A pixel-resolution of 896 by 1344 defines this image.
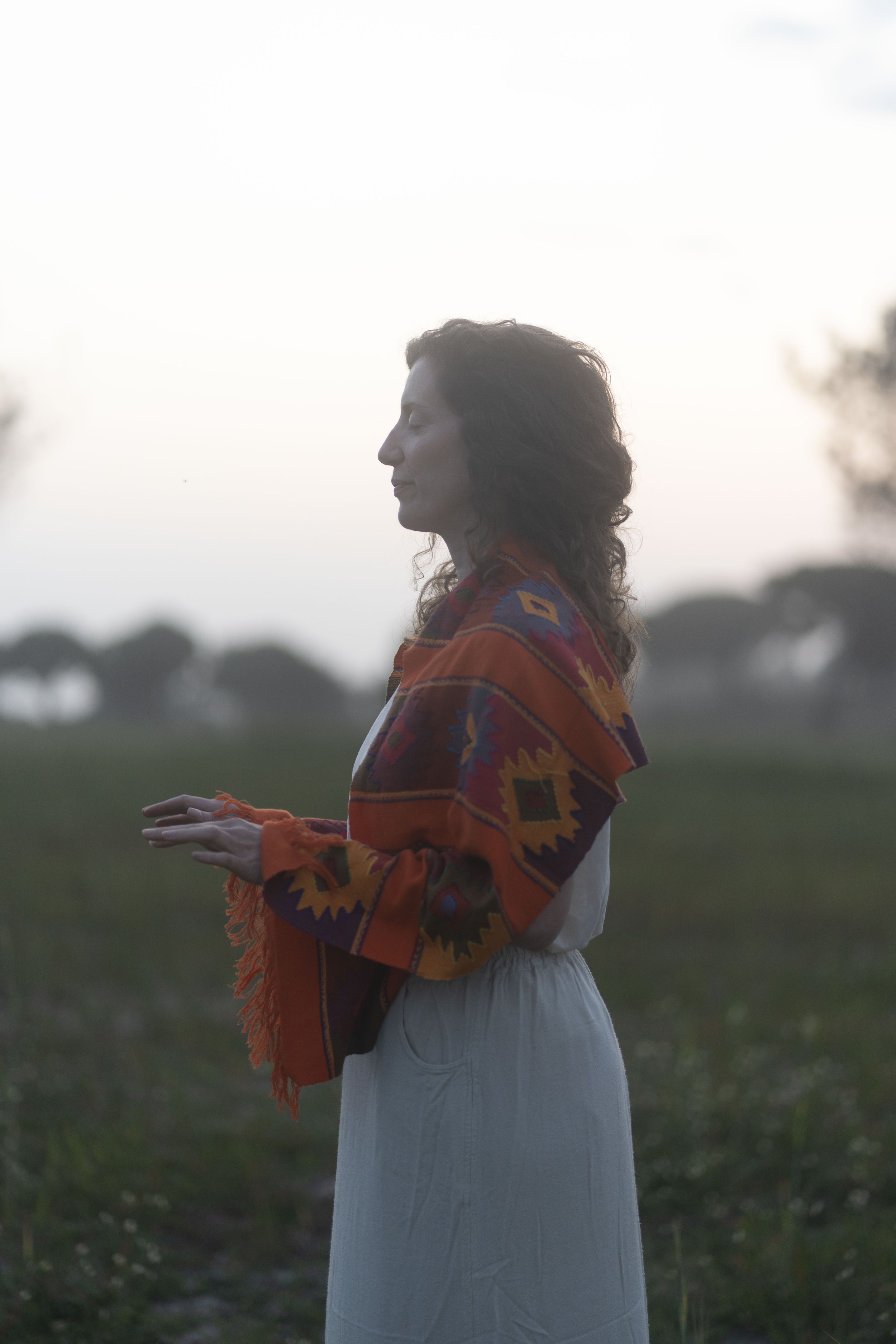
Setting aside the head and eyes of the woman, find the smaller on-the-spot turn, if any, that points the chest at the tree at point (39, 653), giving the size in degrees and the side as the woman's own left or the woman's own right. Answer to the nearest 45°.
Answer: approximately 90° to the woman's own right

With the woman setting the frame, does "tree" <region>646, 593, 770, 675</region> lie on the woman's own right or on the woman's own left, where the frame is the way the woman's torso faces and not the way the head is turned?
on the woman's own right

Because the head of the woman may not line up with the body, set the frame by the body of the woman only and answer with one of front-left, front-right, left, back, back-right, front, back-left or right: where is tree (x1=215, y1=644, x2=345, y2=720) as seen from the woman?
right

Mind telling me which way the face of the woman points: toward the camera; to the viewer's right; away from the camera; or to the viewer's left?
to the viewer's left

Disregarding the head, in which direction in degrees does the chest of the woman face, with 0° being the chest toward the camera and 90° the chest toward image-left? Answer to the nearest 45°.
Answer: approximately 90°
